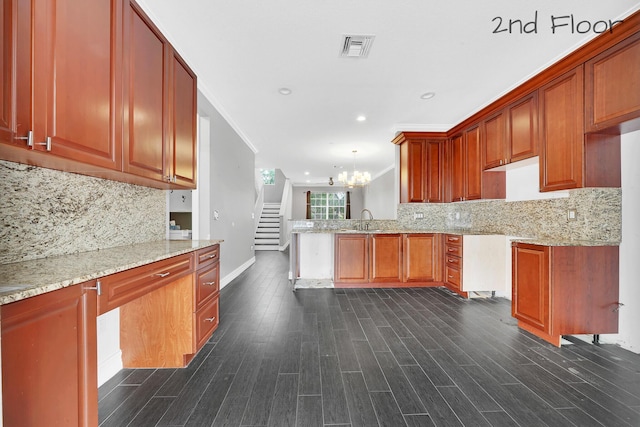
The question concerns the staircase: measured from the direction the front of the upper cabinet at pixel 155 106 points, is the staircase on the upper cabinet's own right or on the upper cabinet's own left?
on the upper cabinet's own left

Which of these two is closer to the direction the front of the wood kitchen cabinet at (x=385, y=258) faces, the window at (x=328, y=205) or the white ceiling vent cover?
the white ceiling vent cover

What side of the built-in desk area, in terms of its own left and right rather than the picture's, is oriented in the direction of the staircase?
left

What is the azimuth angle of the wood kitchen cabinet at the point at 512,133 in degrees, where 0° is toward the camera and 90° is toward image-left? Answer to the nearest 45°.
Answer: approximately 45°

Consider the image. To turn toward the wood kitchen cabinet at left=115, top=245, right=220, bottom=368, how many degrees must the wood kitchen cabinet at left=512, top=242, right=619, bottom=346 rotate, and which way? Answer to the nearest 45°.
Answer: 0° — it already faces it

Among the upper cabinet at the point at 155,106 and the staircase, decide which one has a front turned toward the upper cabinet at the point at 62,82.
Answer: the staircase

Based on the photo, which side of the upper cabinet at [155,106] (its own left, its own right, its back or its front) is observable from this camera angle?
right
